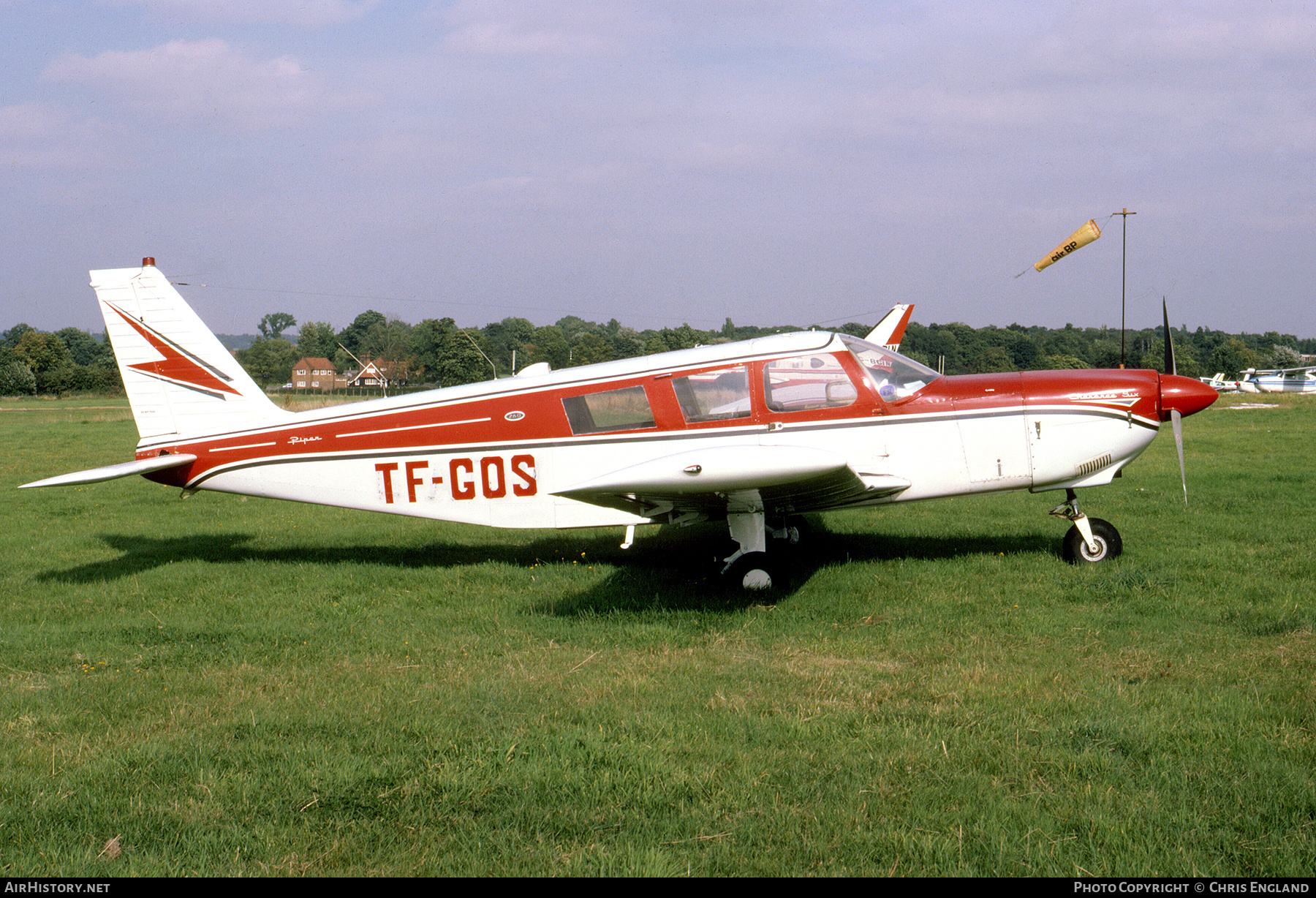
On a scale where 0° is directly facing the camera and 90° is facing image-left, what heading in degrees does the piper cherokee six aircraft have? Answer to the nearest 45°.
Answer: approximately 270°
